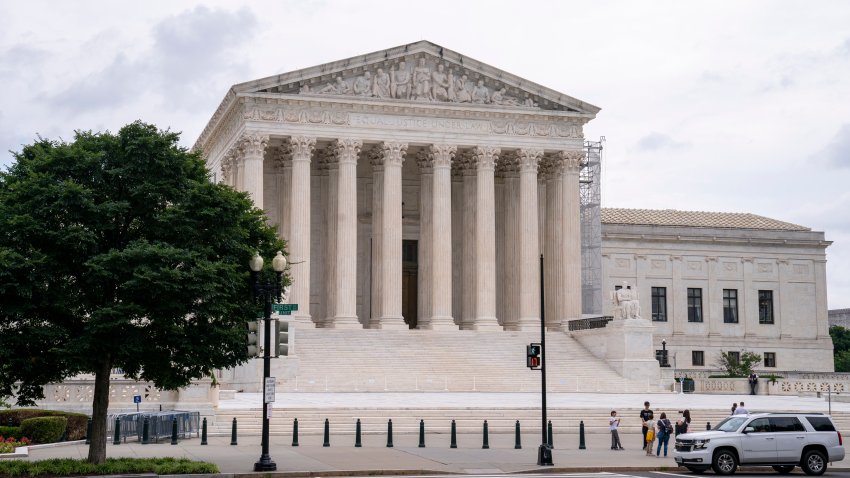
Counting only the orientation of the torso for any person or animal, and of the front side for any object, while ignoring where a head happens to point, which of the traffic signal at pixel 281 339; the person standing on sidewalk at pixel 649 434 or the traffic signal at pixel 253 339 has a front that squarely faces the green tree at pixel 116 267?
the traffic signal at pixel 253 339

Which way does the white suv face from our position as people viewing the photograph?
facing the viewer and to the left of the viewer

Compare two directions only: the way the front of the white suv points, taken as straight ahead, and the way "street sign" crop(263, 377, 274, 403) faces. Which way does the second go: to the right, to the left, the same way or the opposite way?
to the left

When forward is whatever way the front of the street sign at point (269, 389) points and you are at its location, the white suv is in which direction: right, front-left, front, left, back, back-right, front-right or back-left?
left

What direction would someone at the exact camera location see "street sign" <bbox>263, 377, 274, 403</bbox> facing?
facing the viewer

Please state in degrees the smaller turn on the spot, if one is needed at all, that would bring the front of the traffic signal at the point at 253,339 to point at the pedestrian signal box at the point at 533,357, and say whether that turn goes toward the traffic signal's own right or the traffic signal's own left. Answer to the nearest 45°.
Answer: approximately 135° to the traffic signal's own right

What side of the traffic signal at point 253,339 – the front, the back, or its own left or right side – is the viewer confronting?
left

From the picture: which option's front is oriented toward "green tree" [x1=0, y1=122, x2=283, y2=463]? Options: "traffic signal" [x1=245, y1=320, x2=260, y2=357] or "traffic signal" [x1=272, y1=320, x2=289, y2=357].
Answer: "traffic signal" [x1=245, y1=320, x2=260, y2=357]

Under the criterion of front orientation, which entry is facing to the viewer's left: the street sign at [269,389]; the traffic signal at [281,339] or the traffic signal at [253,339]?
the traffic signal at [253,339]

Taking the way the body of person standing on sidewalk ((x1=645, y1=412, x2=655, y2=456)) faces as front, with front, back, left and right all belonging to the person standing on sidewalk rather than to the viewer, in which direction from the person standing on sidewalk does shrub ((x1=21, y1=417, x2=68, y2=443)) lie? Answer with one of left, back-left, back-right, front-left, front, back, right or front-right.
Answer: left

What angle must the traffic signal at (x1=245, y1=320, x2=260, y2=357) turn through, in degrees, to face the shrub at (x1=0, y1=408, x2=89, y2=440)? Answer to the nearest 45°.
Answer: approximately 45° to its right

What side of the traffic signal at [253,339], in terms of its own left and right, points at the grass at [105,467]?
front

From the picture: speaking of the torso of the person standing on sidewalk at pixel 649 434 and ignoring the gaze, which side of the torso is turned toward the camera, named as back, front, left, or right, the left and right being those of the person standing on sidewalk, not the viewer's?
back
